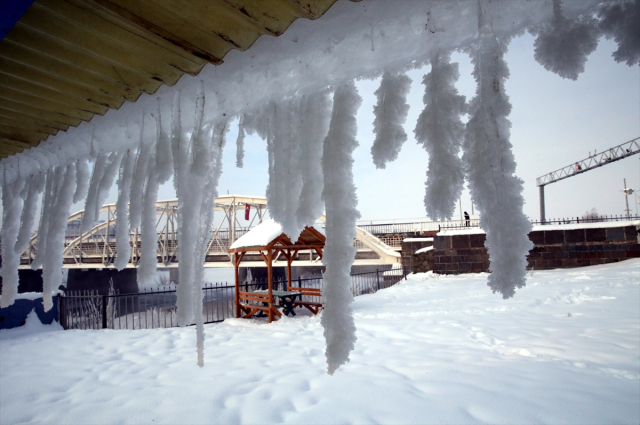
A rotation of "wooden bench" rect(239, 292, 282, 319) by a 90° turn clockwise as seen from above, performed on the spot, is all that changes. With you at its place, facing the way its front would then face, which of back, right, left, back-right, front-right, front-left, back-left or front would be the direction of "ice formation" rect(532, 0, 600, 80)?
front-right

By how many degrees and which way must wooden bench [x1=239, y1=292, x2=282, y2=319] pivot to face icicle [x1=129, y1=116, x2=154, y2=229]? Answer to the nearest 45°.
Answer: approximately 135° to its right

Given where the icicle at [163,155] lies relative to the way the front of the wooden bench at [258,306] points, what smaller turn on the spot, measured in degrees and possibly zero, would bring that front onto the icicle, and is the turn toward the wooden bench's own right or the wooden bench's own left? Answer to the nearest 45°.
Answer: approximately 135° to the wooden bench's own right

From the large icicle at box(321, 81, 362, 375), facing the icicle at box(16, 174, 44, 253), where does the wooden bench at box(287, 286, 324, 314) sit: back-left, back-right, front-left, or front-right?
front-right

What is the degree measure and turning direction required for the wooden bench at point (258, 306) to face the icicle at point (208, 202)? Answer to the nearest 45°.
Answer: approximately 135° to its right

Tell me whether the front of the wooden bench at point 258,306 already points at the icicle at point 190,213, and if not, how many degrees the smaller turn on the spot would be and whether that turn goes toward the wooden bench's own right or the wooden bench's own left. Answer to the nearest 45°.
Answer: approximately 135° to the wooden bench's own right

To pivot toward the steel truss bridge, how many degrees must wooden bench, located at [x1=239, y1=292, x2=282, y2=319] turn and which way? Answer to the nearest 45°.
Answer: approximately 45° to its left

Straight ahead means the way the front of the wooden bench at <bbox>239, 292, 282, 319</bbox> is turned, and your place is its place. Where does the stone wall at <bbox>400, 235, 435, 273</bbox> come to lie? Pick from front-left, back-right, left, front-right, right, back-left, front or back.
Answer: front

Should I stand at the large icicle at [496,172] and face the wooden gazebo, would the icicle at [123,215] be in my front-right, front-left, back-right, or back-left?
front-left

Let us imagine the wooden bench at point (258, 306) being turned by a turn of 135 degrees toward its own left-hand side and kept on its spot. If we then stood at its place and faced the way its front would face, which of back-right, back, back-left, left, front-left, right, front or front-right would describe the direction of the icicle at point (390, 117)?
left

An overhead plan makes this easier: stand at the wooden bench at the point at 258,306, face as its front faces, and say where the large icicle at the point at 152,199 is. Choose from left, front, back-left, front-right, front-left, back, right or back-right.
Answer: back-right

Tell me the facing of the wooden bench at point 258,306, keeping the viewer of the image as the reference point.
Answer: facing away from the viewer and to the right of the viewer

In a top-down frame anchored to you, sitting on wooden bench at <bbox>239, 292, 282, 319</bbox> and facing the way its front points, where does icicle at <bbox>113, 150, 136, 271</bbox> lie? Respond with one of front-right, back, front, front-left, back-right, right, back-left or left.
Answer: back-right

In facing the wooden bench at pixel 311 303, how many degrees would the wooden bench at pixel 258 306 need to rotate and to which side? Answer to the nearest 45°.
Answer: approximately 45° to its right

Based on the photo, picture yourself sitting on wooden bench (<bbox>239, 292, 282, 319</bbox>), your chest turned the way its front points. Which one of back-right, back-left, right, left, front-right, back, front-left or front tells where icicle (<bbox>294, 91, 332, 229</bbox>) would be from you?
back-right
